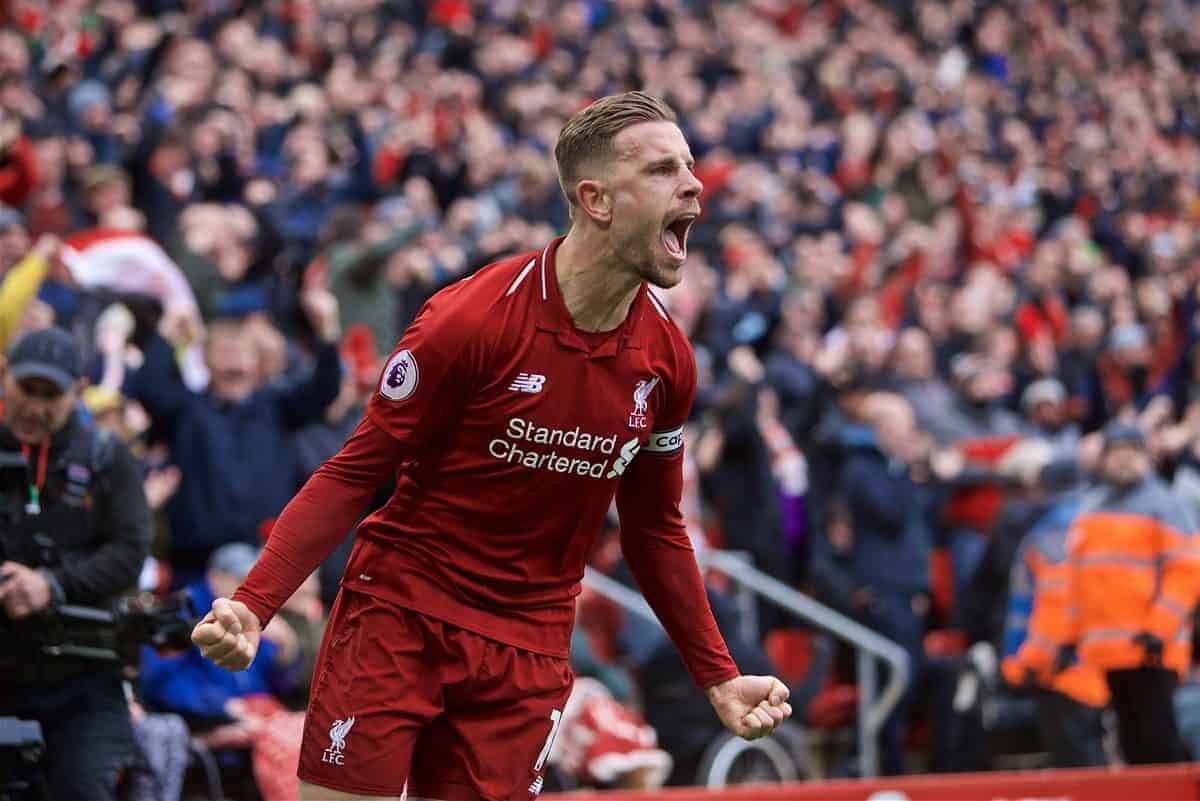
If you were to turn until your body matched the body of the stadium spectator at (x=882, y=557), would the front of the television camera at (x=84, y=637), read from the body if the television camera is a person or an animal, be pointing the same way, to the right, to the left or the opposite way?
to the left

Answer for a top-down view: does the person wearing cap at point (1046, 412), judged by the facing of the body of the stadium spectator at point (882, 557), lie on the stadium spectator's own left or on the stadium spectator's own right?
on the stadium spectator's own left

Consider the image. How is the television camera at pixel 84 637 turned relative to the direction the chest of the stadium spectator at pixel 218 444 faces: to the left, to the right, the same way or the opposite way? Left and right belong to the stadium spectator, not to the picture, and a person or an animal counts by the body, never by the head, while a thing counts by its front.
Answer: to the left

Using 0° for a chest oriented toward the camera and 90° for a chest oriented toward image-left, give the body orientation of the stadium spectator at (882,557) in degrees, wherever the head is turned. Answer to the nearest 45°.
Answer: approximately 315°

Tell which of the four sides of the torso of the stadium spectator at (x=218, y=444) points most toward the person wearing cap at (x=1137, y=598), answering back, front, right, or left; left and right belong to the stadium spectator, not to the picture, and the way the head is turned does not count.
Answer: left

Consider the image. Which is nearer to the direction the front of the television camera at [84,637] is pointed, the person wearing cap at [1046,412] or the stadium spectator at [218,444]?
the person wearing cap

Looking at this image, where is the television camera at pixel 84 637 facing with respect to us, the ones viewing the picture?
facing to the right of the viewer
